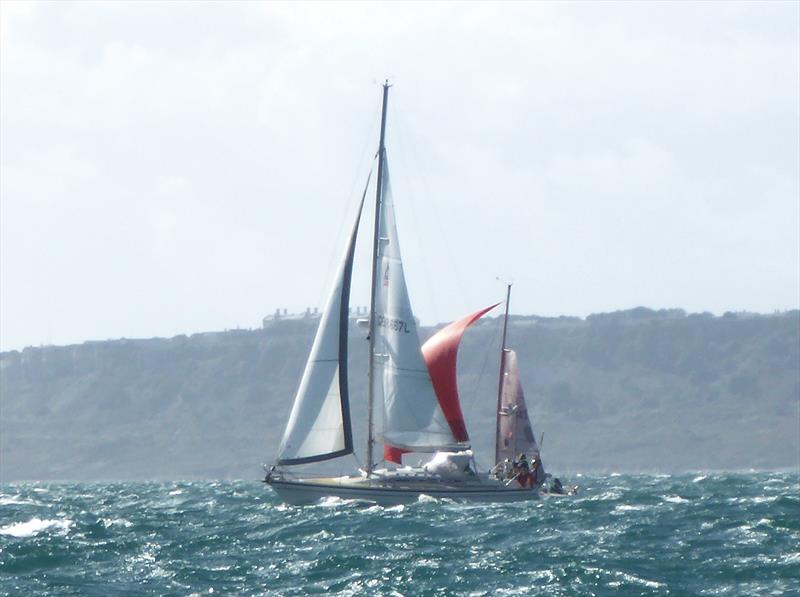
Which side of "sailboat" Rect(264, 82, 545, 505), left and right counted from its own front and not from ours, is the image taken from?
left
